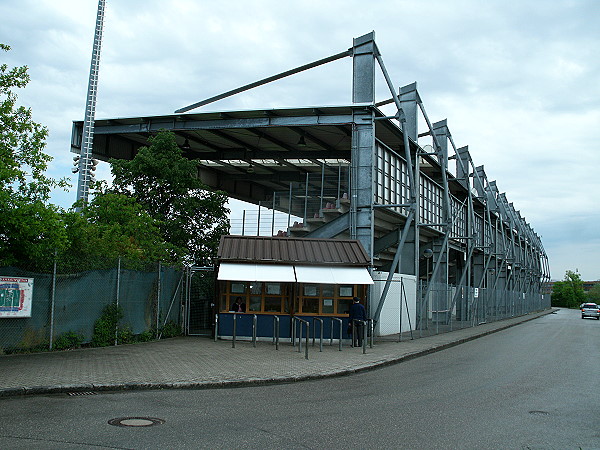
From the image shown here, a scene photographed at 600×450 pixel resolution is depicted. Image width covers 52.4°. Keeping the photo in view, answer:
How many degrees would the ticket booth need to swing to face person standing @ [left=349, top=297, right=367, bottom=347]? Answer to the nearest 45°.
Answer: approximately 90° to its left

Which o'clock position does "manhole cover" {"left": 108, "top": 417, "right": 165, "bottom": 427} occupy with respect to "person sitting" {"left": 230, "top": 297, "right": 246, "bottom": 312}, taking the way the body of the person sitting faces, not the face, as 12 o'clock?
The manhole cover is roughly at 12 o'clock from the person sitting.

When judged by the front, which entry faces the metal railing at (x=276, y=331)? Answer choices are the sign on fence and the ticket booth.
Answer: the ticket booth

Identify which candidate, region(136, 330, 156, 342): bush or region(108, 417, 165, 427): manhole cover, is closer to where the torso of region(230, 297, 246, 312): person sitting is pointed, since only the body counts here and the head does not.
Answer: the manhole cover

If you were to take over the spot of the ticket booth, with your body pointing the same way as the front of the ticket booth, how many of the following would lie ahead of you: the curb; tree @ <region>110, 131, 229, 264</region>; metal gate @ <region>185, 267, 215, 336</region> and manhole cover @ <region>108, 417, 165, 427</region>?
2

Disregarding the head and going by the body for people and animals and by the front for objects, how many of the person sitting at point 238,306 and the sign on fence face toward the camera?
2

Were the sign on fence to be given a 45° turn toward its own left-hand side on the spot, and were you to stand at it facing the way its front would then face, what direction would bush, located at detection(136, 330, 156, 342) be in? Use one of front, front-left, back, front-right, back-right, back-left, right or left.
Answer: left

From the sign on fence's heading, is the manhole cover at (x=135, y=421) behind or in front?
in front
